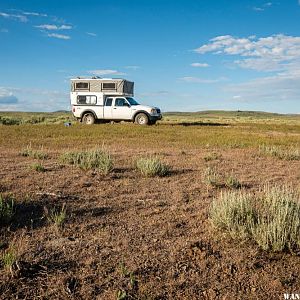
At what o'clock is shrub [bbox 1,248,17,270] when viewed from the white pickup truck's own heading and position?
The shrub is roughly at 3 o'clock from the white pickup truck.

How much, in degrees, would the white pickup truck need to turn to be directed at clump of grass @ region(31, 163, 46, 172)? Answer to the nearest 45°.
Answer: approximately 90° to its right

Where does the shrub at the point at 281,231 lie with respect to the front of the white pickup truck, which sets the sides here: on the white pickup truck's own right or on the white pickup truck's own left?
on the white pickup truck's own right

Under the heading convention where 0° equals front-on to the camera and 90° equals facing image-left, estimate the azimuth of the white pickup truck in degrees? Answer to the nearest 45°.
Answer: approximately 270°

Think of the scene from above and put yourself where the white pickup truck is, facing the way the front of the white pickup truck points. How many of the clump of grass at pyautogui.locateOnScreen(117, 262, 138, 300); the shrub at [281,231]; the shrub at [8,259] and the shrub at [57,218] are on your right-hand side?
4

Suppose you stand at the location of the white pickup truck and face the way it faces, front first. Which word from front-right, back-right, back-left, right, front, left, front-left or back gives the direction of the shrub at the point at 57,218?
right

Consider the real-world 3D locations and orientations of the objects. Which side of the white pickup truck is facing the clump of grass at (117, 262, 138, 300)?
right

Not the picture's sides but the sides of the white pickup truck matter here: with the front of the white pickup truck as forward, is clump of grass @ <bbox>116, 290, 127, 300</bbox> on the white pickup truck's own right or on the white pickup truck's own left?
on the white pickup truck's own right

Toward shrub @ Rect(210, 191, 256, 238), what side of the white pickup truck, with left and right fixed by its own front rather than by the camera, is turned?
right

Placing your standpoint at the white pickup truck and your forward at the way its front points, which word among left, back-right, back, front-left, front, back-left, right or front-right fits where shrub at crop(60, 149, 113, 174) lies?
right

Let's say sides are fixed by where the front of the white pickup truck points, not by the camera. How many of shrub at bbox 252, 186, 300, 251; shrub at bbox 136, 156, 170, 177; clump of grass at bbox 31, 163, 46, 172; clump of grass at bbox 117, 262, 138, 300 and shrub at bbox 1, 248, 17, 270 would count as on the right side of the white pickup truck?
5

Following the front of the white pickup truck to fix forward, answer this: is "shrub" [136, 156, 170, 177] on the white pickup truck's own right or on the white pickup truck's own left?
on the white pickup truck's own right
